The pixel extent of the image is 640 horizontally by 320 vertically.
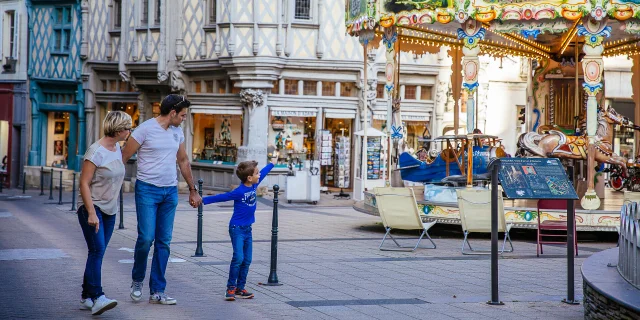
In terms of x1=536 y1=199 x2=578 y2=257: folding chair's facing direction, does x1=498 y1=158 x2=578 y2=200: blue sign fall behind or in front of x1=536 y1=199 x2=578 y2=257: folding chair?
behind

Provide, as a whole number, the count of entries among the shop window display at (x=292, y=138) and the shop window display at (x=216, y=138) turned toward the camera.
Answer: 2

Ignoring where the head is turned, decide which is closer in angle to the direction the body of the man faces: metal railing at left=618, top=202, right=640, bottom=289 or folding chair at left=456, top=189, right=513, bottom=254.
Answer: the metal railing

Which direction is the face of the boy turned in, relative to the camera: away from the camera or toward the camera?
away from the camera

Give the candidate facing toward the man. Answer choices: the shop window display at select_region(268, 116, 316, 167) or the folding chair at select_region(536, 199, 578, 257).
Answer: the shop window display
